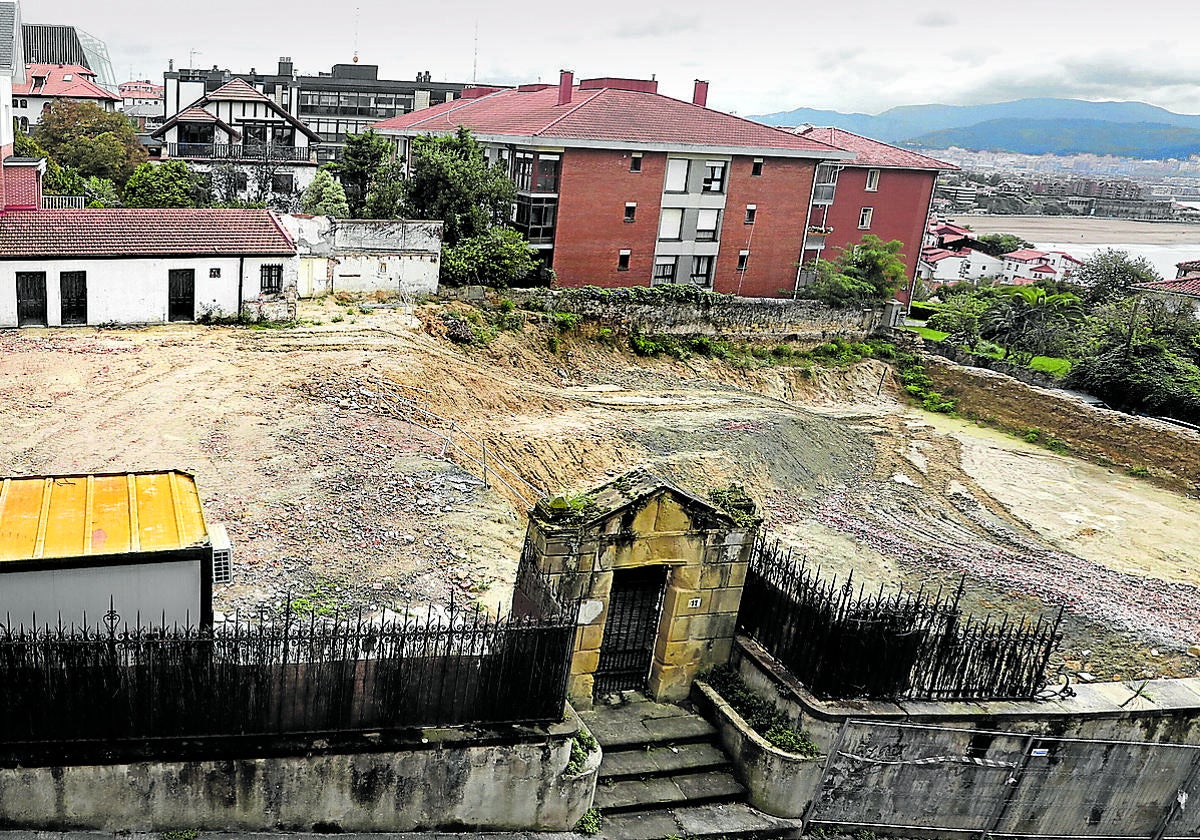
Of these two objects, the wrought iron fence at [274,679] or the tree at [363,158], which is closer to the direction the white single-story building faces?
the wrought iron fence

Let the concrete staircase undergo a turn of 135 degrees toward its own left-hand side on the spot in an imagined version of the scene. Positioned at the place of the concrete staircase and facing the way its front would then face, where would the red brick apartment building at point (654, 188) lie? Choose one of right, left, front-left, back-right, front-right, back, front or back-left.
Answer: front-left

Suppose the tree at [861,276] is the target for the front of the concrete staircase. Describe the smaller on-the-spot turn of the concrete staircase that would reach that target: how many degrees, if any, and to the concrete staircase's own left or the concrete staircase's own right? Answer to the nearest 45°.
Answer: approximately 180°

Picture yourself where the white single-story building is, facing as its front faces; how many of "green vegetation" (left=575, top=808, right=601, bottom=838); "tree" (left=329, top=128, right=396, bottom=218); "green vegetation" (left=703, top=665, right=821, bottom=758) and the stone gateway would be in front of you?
3

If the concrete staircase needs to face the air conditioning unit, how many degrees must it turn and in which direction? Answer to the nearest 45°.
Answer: approximately 90° to its right

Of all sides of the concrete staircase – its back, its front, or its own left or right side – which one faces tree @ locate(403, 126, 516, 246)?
back

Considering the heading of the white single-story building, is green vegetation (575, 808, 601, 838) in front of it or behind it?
in front

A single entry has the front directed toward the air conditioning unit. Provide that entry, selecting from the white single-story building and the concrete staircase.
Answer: the white single-story building

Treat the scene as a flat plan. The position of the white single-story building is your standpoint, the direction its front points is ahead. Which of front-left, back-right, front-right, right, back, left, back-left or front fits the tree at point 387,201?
back-left

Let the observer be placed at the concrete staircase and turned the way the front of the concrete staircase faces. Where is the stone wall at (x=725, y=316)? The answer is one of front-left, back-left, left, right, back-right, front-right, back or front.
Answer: back

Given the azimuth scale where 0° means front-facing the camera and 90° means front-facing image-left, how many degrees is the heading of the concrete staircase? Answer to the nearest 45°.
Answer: approximately 0°

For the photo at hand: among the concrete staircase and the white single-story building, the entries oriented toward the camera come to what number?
2
